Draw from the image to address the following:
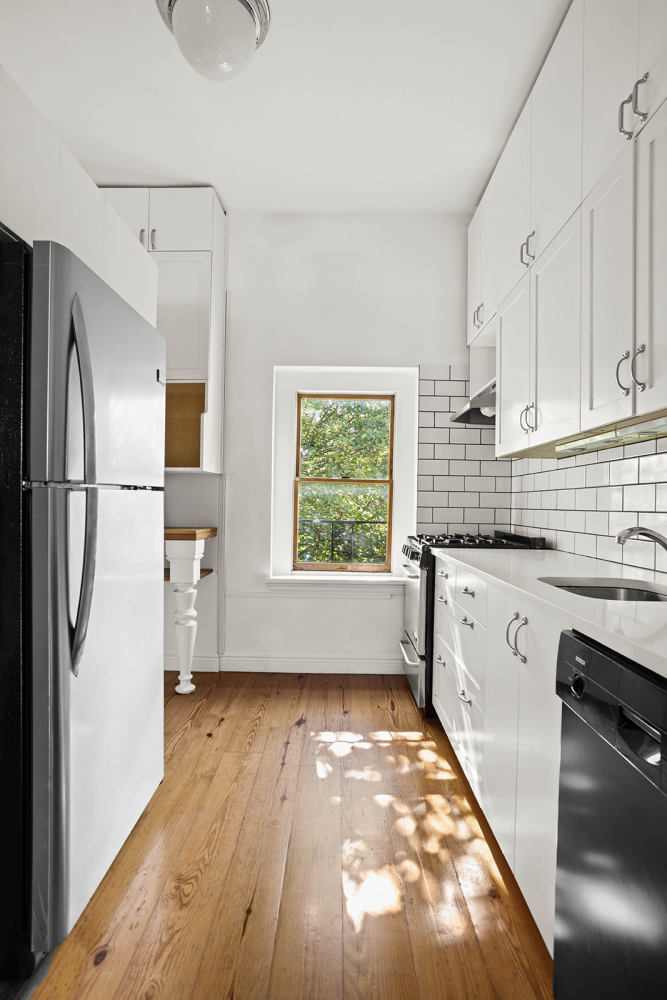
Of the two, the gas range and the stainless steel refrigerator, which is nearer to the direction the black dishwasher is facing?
the stainless steel refrigerator

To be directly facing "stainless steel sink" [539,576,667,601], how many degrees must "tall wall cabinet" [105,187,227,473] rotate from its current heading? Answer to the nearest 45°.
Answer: approximately 45° to its left

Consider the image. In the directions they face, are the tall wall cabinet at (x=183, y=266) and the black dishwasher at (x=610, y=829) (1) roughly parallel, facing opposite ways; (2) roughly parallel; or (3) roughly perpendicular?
roughly perpendicular

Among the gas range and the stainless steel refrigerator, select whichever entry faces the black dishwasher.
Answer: the stainless steel refrigerator

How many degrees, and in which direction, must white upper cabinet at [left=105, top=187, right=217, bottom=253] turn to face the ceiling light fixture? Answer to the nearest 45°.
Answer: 0° — it already faces it

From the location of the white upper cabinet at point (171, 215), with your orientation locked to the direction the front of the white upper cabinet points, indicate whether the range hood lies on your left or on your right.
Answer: on your left

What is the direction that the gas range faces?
to the viewer's left

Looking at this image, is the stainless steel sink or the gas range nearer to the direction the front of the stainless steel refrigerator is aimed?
the stainless steel sink
